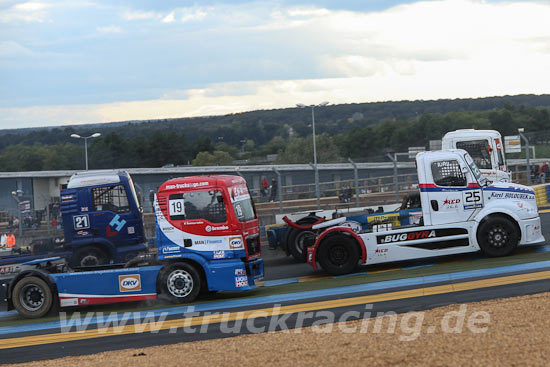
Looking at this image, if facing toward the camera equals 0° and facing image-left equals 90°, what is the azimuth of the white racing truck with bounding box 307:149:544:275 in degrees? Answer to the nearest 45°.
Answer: approximately 270°

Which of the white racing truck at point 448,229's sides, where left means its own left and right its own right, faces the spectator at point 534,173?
left

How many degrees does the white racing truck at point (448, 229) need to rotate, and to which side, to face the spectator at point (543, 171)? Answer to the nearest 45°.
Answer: approximately 90° to its left
